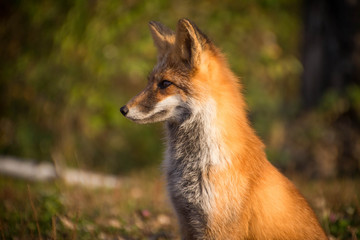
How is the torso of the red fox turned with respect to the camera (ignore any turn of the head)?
to the viewer's left
